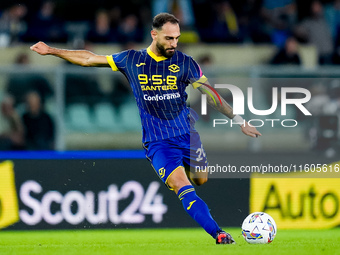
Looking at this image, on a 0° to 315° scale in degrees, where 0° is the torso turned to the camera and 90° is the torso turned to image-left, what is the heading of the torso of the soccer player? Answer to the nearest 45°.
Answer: approximately 0°

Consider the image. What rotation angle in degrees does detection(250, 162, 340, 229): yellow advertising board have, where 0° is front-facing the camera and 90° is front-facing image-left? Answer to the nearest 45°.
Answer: approximately 0°

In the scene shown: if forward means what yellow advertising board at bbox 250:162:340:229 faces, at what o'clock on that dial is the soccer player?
The soccer player is roughly at 1 o'clock from the yellow advertising board.

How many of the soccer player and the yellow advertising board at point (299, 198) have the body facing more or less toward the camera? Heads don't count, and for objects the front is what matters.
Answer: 2

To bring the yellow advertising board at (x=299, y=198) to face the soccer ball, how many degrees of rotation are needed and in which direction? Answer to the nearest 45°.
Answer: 0° — it already faces it

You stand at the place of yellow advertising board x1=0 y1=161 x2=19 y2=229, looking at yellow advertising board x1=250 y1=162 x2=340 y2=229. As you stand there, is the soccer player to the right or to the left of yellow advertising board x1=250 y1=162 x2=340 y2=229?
right
